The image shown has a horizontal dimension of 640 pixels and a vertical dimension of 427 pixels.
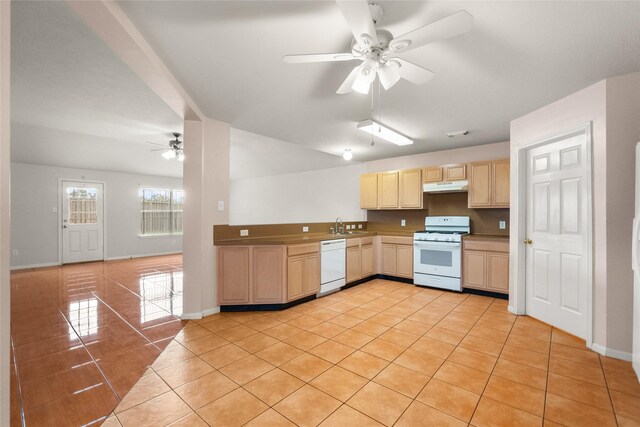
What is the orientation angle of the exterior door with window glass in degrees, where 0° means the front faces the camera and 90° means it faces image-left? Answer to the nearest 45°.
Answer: approximately 0°

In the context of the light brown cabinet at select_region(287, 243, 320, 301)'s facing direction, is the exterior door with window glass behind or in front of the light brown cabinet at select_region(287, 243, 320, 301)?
behind

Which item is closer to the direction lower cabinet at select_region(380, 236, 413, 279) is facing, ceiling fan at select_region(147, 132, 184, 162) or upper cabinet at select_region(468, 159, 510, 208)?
the ceiling fan

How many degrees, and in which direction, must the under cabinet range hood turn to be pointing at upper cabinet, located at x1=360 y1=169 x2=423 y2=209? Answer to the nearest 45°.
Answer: approximately 90° to its right

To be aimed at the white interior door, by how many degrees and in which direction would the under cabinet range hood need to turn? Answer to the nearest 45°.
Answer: approximately 45° to its left

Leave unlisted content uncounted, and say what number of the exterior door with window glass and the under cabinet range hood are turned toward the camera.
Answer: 2

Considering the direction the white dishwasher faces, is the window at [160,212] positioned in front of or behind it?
behind
